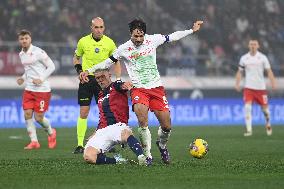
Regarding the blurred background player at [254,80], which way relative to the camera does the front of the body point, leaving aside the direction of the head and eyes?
toward the camera

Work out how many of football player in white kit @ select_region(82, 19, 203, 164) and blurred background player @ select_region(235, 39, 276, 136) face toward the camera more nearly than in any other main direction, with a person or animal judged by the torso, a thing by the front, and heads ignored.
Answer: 2

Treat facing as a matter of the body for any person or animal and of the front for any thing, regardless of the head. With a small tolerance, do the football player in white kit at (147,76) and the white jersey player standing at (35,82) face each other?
no

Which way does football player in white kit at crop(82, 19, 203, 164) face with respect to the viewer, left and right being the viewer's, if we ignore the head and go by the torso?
facing the viewer

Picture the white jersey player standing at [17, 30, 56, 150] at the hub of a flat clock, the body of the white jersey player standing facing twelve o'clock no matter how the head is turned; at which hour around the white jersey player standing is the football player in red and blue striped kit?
The football player in red and blue striped kit is roughly at 10 o'clock from the white jersey player standing.

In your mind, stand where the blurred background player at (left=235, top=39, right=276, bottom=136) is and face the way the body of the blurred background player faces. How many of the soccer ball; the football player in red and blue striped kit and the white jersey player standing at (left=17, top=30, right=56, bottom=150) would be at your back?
0

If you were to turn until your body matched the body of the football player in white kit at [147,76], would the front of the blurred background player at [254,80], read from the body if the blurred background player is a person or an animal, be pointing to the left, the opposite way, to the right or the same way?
the same way

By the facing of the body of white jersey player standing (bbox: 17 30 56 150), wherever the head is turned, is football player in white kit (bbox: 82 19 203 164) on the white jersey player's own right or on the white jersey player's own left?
on the white jersey player's own left
